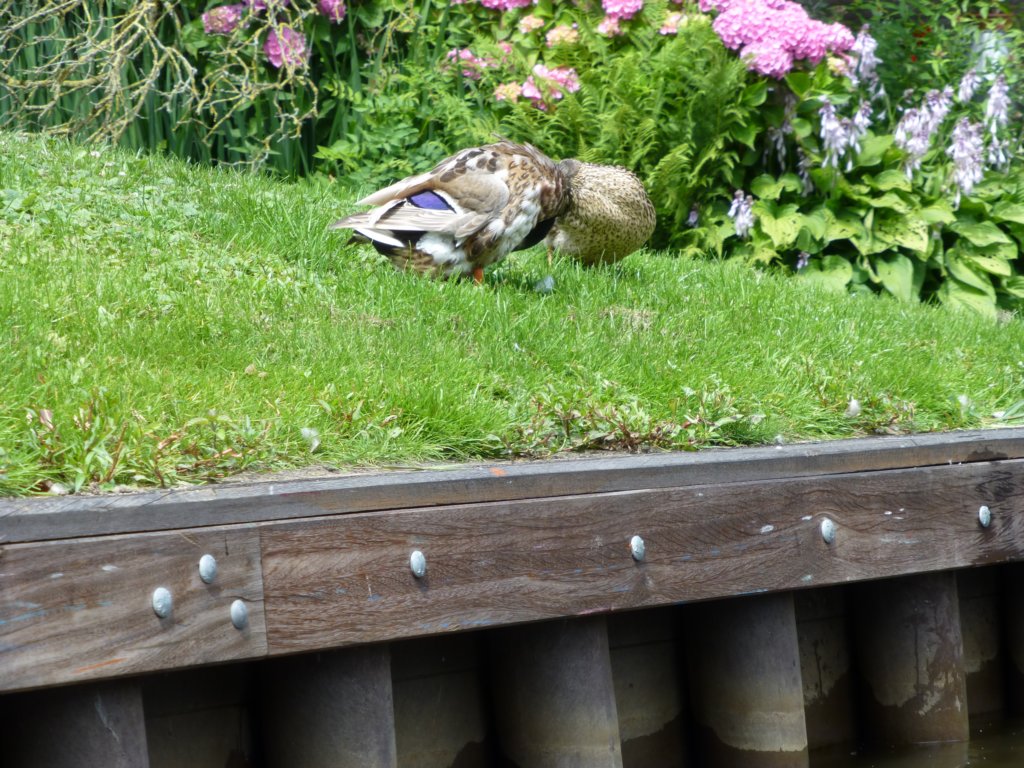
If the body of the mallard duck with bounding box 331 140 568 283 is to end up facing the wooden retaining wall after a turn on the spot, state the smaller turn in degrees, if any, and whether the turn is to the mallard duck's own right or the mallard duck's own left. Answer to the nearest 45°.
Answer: approximately 90° to the mallard duck's own right

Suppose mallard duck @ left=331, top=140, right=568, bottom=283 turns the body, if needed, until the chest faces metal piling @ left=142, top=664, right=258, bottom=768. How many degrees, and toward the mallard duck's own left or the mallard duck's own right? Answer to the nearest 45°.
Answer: approximately 90° to the mallard duck's own right

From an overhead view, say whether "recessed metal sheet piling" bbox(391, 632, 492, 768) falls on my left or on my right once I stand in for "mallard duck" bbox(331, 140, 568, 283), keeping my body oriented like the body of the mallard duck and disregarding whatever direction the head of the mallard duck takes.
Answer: on my right

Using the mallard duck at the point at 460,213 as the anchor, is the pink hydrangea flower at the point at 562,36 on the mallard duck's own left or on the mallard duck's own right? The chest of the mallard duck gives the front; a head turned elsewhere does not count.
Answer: on the mallard duck's own left

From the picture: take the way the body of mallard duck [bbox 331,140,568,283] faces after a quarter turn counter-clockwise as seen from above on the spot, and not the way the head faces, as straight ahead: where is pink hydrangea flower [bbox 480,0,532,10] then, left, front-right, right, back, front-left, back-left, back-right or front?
front

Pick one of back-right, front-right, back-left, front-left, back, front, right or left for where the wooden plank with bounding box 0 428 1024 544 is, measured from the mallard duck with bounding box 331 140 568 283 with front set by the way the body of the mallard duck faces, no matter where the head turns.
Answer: right

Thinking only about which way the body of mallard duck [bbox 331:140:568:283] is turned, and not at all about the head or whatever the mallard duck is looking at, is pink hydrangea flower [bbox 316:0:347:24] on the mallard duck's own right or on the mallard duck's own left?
on the mallard duck's own left

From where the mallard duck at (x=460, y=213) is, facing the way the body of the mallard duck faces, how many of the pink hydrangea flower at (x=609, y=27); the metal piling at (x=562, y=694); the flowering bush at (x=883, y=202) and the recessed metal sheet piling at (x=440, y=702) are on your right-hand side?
2

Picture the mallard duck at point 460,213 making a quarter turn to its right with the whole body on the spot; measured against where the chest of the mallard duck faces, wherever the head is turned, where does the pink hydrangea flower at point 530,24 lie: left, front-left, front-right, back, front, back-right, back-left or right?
back

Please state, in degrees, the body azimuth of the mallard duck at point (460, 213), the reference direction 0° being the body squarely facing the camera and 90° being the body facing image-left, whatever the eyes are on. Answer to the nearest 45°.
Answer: approximately 270°

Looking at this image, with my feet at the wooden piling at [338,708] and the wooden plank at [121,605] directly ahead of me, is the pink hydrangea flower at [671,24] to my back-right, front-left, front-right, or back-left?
back-right

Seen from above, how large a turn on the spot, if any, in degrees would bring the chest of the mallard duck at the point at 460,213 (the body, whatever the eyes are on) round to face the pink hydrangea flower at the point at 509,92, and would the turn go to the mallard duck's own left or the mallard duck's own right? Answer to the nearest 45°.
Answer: approximately 90° to the mallard duck's own left
